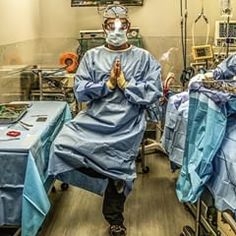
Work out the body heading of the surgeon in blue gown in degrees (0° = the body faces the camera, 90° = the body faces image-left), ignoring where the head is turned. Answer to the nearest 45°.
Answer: approximately 0°

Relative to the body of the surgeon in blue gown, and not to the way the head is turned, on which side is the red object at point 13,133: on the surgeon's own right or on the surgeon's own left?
on the surgeon's own right

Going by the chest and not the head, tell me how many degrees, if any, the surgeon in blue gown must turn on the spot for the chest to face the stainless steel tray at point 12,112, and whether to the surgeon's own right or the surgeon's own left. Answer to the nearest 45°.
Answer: approximately 90° to the surgeon's own right

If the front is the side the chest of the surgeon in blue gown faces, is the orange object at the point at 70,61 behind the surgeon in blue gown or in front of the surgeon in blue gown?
behind

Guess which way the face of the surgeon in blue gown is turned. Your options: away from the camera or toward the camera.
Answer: toward the camera

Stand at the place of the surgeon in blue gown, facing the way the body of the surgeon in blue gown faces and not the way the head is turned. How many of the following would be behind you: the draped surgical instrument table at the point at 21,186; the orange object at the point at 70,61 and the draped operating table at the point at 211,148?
1

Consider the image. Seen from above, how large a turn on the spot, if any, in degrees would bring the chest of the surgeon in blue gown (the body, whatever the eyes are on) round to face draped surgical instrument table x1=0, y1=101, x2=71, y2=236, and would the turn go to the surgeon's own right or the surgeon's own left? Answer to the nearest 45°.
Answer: approximately 45° to the surgeon's own right

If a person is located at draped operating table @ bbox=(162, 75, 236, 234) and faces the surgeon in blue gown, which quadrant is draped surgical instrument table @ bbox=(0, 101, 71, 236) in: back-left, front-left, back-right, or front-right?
front-left
